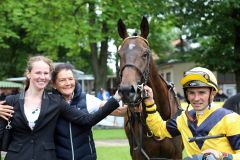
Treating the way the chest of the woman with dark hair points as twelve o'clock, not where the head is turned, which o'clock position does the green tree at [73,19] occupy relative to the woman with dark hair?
The green tree is roughly at 6 o'clock from the woman with dark hair.

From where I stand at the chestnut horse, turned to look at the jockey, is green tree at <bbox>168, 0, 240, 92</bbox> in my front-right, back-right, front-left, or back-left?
back-left

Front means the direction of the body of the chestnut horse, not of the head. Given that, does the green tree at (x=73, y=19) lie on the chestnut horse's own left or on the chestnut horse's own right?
on the chestnut horse's own right

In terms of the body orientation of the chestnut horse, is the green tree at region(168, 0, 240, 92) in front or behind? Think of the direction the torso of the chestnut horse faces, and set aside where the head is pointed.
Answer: behind

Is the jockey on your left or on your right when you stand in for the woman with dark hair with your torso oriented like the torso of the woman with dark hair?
on your left

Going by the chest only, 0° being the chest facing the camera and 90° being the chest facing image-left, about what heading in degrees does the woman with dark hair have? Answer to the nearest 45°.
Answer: approximately 0°

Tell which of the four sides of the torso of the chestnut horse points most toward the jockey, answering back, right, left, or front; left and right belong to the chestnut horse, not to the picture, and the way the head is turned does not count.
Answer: left

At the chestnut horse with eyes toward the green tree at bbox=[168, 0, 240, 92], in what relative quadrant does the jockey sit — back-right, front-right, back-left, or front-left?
back-right
